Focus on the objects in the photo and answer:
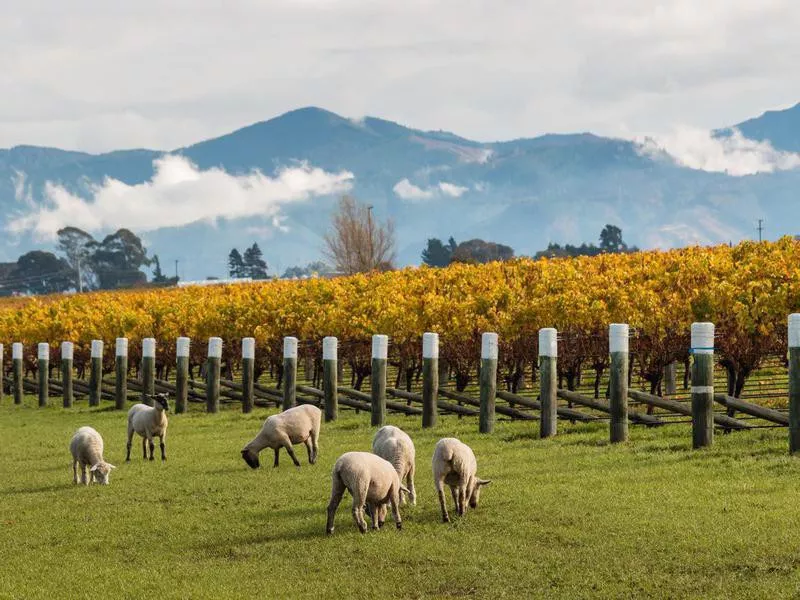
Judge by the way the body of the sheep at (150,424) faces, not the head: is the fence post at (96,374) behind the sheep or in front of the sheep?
behind

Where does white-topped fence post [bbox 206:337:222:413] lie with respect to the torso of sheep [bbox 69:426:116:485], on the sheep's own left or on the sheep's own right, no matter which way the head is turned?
on the sheep's own left

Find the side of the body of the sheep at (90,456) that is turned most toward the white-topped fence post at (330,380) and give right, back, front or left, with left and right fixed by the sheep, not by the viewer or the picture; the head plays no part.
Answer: left

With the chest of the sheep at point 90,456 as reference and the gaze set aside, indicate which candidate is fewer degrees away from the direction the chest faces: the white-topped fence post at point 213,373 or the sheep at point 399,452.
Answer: the sheep

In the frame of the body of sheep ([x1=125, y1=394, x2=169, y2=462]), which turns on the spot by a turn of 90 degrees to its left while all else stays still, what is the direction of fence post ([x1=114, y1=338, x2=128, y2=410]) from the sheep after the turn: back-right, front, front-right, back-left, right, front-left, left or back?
front-left

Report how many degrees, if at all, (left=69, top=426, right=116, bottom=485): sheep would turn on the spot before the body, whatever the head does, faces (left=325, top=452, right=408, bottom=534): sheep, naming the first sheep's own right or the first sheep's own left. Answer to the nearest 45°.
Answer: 0° — it already faces it

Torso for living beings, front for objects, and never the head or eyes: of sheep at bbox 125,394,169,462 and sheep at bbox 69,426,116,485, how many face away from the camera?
0

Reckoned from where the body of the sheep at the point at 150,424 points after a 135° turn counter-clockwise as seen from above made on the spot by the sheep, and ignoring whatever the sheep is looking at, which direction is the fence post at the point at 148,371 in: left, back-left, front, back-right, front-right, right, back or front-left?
front

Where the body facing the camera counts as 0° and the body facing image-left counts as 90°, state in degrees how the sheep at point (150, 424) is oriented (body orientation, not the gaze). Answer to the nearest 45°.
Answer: approximately 315°

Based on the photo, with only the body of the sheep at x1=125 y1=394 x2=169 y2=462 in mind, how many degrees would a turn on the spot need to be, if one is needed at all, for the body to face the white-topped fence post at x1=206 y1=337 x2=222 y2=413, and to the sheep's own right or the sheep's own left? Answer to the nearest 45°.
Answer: approximately 135° to the sheep's own left

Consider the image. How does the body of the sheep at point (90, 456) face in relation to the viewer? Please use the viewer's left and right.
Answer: facing the viewer and to the right of the viewer

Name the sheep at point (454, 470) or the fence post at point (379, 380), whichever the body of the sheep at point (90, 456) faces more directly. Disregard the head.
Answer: the sheep

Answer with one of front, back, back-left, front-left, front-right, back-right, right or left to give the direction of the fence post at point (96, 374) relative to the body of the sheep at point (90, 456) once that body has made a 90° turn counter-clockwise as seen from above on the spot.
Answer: front-left

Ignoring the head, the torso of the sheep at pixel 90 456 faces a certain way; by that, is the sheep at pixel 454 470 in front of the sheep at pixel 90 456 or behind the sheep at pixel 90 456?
in front
